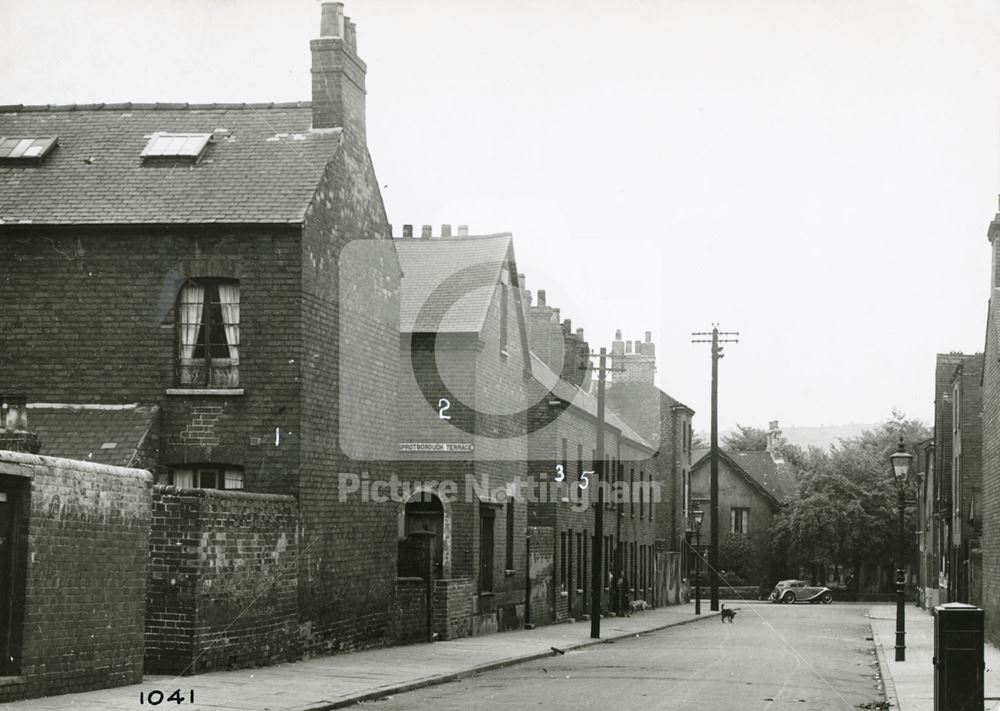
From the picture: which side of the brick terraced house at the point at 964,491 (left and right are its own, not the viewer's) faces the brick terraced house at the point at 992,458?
left

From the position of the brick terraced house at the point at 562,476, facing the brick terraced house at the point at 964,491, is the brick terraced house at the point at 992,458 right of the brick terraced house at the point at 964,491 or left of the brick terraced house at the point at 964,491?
right

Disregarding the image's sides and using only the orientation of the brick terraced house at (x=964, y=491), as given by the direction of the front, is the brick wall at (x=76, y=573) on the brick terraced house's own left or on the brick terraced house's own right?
on the brick terraced house's own left

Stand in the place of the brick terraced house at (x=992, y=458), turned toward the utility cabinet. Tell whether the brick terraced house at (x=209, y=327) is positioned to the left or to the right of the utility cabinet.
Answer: right

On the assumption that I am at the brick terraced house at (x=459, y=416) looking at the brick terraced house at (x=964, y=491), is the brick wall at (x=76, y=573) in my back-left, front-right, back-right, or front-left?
back-right

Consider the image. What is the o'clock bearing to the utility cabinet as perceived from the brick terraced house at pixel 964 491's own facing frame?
The utility cabinet is roughly at 9 o'clock from the brick terraced house.

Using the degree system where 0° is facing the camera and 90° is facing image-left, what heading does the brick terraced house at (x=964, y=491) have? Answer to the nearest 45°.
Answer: approximately 90°

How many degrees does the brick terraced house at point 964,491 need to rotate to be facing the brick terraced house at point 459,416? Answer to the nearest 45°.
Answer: approximately 45° to its left
